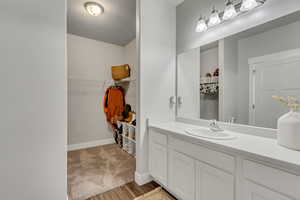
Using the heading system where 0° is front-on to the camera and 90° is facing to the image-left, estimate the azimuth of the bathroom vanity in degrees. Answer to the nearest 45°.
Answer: approximately 45°

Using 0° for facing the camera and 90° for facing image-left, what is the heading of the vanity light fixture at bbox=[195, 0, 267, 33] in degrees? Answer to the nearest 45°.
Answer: approximately 45°

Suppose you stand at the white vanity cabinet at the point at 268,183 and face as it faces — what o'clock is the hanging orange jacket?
The hanging orange jacket is roughly at 2 o'clock from the white vanity cabinet.

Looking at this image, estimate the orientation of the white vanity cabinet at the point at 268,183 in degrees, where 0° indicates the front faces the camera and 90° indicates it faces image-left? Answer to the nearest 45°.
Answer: approximately 45°

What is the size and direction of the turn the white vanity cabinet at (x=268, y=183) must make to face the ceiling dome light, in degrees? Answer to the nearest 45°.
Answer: approximately 45° to its right

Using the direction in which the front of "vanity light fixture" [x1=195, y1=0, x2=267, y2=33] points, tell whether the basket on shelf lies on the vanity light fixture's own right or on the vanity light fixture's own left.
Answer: on the vanity light fixture's own right

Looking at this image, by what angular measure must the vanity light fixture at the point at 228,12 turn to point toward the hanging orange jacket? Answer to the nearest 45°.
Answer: approximately 45° to its right

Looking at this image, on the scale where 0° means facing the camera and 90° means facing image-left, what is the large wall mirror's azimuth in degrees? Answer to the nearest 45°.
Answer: approximately 45°
